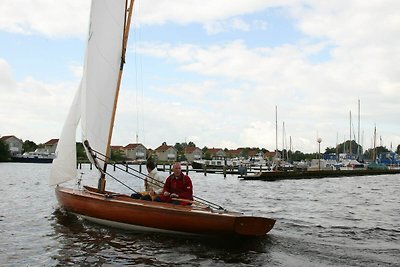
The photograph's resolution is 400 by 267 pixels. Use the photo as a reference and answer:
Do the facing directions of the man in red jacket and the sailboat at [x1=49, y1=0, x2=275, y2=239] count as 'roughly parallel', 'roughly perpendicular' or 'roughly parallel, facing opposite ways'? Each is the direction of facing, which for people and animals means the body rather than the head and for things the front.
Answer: roughly perpendicular
